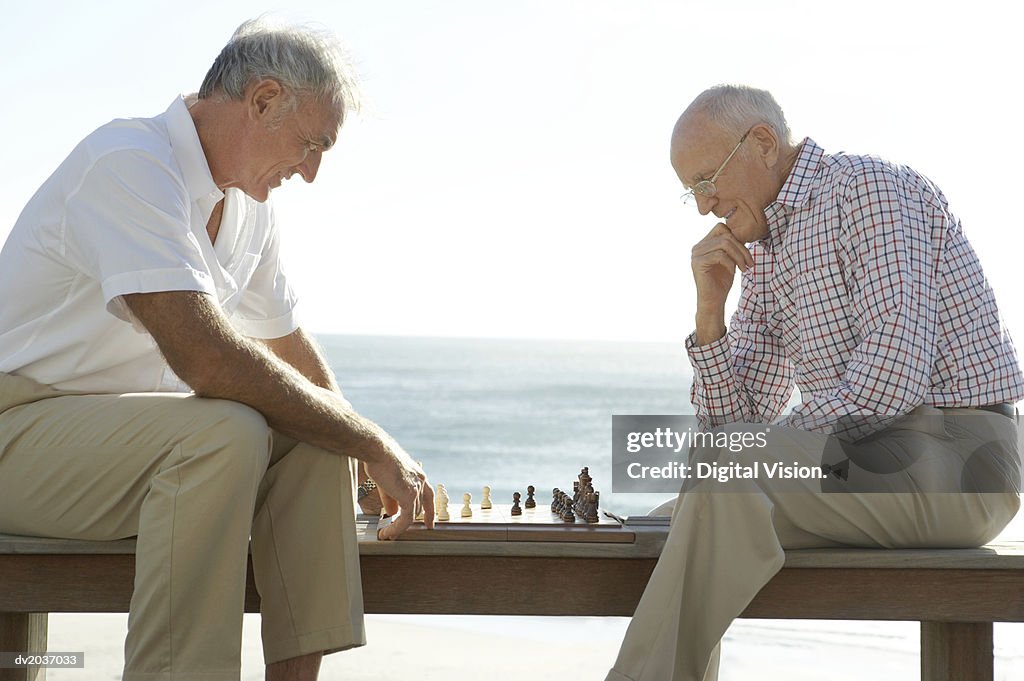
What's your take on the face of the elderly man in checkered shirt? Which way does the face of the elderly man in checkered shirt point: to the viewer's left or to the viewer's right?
to the viewer's left

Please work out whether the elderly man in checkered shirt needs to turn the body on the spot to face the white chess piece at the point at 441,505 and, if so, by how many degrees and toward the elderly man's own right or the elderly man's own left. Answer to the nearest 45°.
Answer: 0° — they already face it

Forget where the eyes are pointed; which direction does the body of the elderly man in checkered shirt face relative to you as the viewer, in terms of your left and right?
facing to the left of the viewer

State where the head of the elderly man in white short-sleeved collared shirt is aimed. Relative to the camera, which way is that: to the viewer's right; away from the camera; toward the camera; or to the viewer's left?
to the viewer's right
